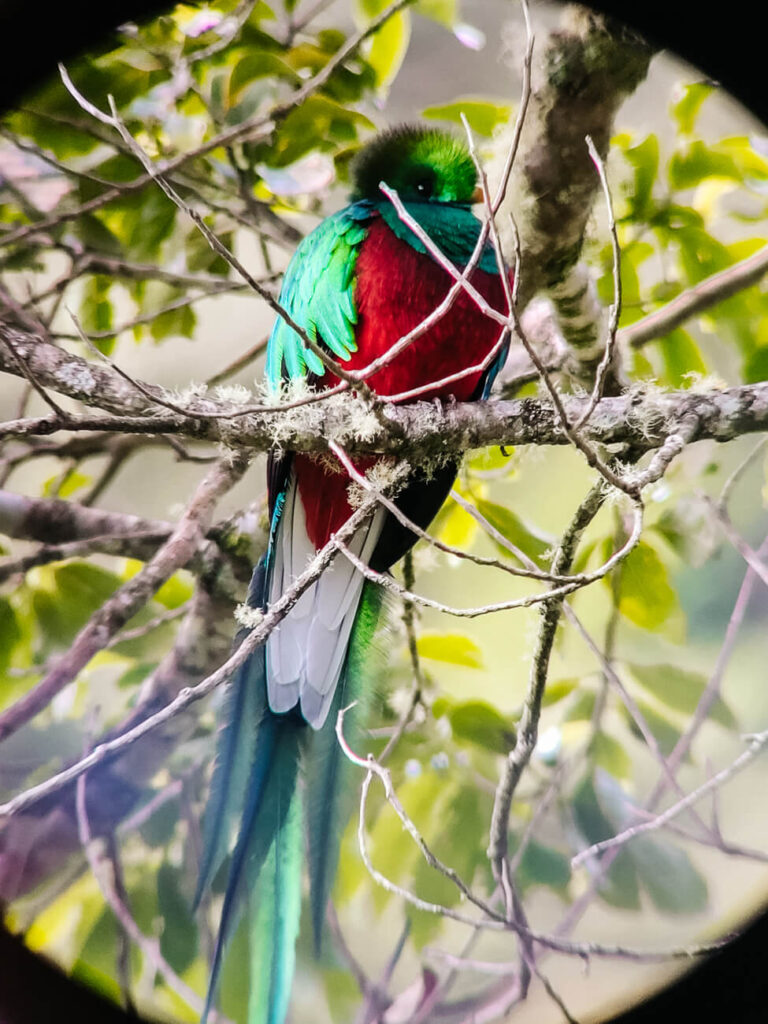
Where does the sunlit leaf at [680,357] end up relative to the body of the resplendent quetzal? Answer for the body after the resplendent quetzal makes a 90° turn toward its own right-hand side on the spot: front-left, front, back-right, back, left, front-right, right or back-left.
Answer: back-left

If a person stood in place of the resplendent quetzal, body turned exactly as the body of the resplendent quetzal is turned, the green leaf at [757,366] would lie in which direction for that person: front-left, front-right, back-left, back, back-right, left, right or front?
front-left

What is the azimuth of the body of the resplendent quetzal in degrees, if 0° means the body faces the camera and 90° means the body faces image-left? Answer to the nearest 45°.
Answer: approximately 315°
